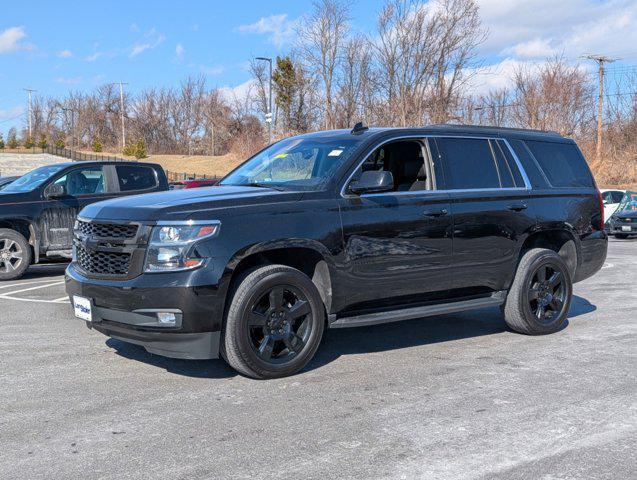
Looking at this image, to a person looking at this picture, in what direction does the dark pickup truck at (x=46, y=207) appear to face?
facing the viewer and to the left of the viewer

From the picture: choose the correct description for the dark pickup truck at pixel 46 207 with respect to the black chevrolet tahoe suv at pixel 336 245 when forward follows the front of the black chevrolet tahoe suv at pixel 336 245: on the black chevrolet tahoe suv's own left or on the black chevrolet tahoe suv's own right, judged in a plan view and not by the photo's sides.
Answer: on the black chevrolet tahoe suv's own right

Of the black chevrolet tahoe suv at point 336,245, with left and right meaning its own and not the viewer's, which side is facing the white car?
back

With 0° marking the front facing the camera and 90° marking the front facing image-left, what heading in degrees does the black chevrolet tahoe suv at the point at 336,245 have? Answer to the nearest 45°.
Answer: approximately 45°
